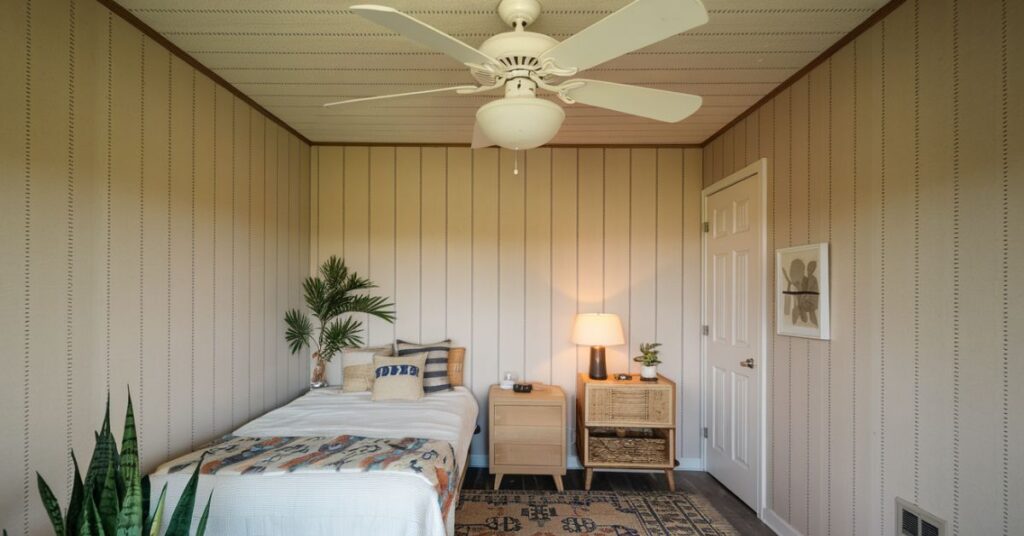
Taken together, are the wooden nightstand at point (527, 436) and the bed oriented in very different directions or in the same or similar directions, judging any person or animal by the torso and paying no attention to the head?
same or similar directions

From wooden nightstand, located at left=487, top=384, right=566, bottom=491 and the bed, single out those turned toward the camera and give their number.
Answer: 2

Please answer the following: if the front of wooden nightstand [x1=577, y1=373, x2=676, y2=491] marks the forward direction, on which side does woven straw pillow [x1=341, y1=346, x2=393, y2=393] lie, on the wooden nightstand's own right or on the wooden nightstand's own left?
on the wooden nightstand's own right

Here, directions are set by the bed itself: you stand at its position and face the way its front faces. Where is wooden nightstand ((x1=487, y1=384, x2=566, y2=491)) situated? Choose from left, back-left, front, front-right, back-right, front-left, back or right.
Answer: back-left

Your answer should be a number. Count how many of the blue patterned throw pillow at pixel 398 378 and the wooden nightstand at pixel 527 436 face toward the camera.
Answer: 2

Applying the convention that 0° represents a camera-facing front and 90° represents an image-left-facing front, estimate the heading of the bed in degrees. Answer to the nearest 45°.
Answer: approximately 0°

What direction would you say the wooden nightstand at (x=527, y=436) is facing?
toward the camera

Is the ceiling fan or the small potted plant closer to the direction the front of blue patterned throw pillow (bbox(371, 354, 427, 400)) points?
the ceiling fan

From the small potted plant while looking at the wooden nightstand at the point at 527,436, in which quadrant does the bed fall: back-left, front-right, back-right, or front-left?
front-left

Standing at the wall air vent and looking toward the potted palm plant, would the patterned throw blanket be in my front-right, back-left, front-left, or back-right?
front-left

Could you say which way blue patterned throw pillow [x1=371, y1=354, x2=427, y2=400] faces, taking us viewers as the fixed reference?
facing the viewer

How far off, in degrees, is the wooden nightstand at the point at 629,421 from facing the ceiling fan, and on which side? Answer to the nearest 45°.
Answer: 0° — it already faces it

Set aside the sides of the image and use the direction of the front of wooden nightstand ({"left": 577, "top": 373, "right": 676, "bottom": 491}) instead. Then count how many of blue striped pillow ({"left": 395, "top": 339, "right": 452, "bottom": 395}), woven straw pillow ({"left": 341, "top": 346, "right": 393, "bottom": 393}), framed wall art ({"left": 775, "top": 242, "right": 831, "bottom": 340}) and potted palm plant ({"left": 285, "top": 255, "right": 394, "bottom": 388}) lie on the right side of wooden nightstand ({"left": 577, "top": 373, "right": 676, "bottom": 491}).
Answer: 3

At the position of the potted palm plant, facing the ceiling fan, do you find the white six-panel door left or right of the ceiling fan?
left

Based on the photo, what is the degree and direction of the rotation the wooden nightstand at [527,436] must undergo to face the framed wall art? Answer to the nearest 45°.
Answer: approximately 45° to its left

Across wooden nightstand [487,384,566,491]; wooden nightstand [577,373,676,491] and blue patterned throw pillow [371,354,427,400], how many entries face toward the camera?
3
